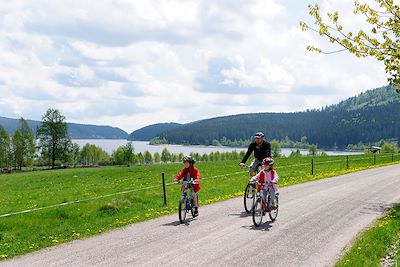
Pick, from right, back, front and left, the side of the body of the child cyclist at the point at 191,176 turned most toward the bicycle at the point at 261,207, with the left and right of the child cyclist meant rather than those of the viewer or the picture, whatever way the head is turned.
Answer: left

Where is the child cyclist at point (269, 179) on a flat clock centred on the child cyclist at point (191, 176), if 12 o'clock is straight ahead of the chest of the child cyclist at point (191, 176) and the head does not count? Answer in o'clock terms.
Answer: the child cyclist at point (269, 179) is roughly at 8 o'clock from the child cyclist at point (191, 176).

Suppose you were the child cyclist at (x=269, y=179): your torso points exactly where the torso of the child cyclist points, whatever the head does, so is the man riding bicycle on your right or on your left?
on your right

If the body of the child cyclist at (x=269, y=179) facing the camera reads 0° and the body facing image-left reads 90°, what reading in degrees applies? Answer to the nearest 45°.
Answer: approximately 45°

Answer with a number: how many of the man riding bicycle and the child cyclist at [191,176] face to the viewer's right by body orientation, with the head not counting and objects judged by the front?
0

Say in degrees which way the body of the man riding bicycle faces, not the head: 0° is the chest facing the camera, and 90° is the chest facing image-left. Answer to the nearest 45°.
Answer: approximately 45°

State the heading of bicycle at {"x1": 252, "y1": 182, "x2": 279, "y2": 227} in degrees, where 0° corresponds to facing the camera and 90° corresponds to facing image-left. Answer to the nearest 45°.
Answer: approximately 45°

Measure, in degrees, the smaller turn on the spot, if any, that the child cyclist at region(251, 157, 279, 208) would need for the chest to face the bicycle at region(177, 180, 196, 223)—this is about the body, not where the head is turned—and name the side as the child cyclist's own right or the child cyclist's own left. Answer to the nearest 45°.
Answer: approximately 45° to the child cyclist's own right

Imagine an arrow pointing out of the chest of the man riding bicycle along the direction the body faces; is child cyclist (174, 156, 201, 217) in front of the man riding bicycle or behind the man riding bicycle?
in front
